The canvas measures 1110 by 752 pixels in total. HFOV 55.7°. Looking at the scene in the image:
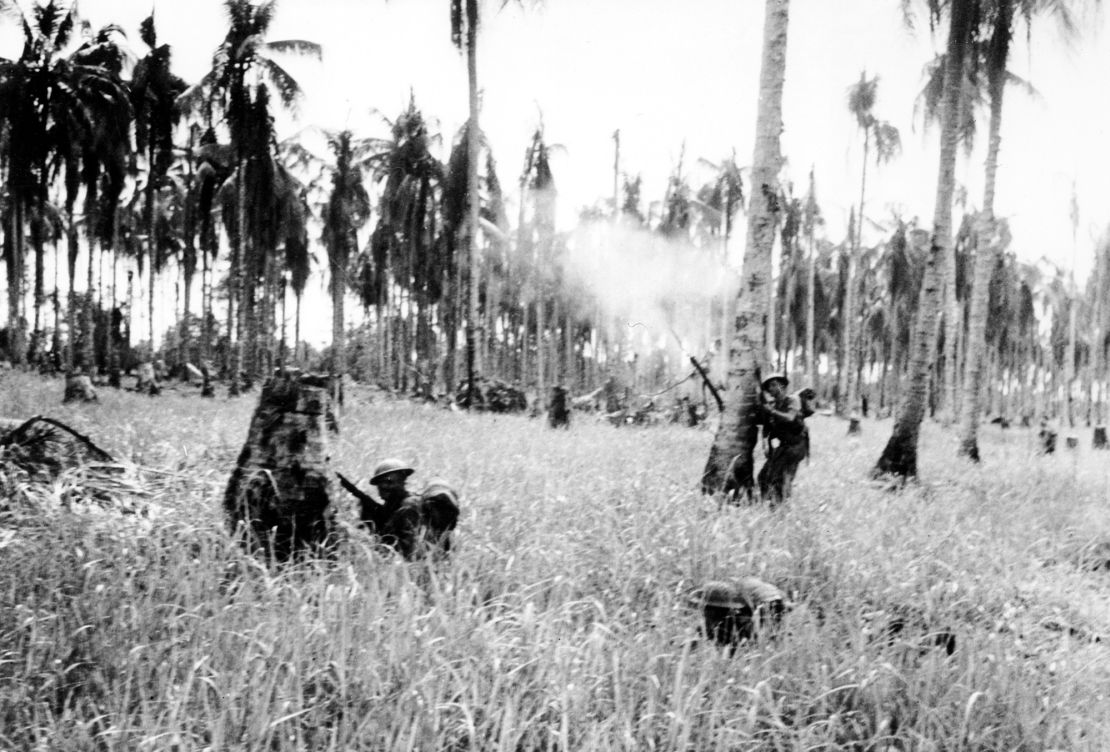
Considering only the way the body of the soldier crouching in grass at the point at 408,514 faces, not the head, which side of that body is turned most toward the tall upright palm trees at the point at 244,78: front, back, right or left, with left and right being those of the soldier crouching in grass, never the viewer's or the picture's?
right

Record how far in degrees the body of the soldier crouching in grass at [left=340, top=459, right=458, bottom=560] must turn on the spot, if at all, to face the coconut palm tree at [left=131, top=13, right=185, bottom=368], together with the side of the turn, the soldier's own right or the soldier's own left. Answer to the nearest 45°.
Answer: approximately 90° to the soldier's own right

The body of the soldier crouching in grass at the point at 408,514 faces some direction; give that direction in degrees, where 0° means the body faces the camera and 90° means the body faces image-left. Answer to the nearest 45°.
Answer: approximately 90°

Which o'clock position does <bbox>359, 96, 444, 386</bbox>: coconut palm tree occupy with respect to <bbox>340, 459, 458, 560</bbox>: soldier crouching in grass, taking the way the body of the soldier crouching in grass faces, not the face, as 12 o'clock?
The coconut palm tree is roughly at 3 o'clock from the soldier crouching in grass.

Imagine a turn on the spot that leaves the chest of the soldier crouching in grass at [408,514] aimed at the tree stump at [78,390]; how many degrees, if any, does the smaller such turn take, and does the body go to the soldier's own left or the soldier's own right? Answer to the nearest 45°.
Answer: approximately 45° to the soldier's own right

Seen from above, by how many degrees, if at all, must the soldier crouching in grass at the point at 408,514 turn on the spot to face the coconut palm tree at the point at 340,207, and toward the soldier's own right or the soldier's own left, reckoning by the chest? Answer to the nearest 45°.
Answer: approximately 90° to the soldier's own right

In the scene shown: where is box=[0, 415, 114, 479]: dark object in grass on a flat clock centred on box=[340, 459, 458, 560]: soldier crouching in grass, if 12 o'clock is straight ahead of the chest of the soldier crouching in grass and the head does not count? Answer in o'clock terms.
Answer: The dark object in grass is roughly at 1 o'clock from the soldier crouching in grass.
